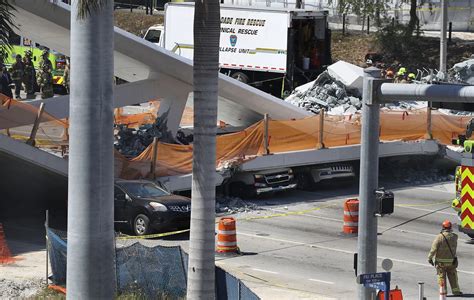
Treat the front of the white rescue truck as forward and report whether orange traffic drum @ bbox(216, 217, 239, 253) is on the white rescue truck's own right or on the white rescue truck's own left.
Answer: on the white rescue truck's own left

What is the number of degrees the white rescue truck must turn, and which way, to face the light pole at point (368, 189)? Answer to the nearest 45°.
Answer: approximately 135° to its left

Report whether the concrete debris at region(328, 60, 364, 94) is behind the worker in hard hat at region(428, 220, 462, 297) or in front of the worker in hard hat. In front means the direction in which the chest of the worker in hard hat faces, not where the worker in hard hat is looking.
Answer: in front

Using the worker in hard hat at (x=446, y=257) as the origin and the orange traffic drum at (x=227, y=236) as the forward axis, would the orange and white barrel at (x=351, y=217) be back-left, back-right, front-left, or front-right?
front-right

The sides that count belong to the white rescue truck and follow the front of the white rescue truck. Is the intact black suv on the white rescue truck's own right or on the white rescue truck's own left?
on the white rescue truck's own left

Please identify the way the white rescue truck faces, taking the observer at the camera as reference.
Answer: facing away from the viewer and to the left of the viewer
